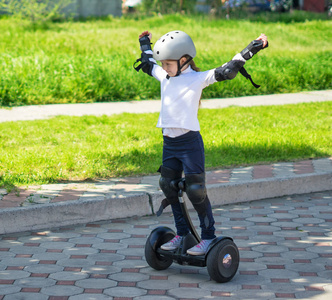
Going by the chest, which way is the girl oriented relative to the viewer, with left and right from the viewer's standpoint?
facing the viewer and to the left of the viewer

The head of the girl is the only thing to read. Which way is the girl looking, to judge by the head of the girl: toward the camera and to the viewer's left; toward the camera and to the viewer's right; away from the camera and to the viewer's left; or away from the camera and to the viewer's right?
toward the camera and to the viewer's left
